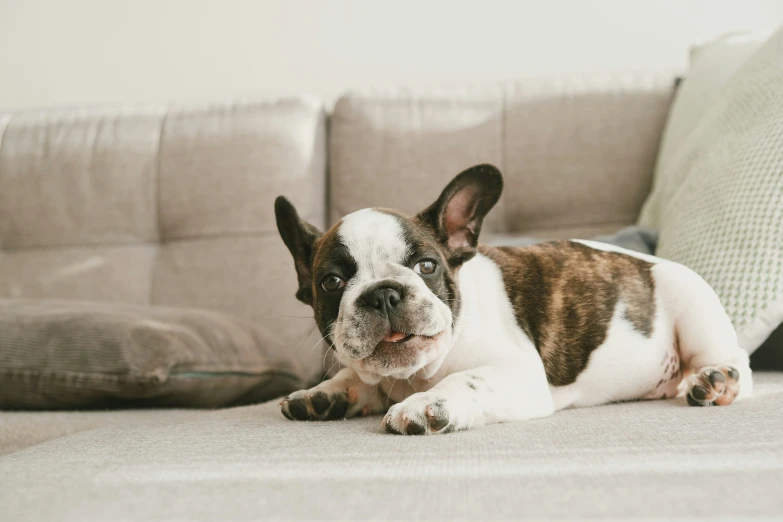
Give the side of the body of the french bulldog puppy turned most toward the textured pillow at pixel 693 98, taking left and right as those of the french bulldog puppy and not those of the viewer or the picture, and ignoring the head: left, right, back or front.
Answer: back

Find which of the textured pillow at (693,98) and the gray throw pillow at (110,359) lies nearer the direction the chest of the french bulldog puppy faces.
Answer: the gray throw pillow

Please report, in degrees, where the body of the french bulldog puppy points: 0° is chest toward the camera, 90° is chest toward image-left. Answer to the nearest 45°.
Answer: approximately 45°

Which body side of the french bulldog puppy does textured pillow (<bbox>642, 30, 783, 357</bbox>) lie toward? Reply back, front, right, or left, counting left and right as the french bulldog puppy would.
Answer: back

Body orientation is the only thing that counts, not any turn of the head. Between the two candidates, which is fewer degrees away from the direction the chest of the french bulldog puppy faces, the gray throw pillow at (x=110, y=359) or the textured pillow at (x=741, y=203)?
the gray throw pillow
